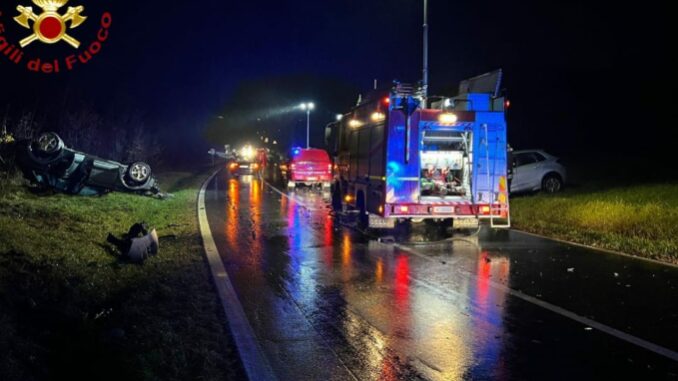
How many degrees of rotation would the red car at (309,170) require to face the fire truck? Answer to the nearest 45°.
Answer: approximately 180°

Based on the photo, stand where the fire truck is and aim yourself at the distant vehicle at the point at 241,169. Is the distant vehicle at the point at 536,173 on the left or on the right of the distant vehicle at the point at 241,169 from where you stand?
right

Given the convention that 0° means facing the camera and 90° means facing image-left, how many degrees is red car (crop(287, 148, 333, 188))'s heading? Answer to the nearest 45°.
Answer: approximately 180°

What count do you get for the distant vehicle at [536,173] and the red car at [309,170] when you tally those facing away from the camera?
1

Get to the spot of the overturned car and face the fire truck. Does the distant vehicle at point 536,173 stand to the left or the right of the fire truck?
left

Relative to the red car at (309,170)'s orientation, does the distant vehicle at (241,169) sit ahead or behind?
ahead

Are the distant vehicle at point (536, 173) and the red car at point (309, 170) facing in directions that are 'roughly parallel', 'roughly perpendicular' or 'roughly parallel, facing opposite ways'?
roughly perpendicular

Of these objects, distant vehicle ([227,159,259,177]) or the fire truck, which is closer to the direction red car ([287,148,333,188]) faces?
the distant vehicle

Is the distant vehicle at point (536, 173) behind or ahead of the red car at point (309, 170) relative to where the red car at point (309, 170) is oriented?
behind
